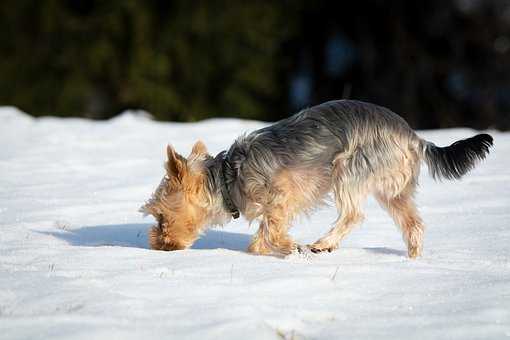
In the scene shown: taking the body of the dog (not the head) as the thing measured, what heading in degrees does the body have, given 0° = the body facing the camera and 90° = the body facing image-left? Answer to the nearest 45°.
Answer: approximately 90°
